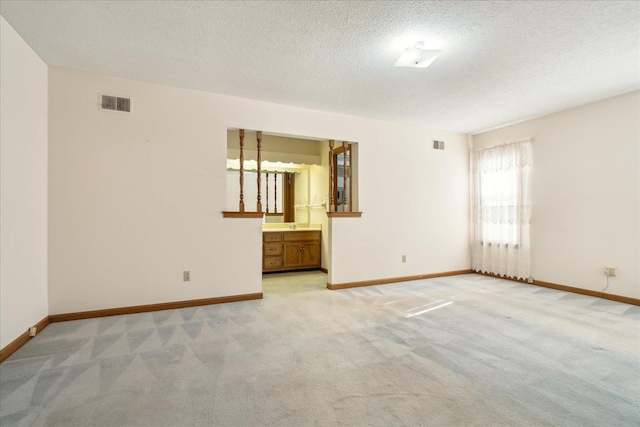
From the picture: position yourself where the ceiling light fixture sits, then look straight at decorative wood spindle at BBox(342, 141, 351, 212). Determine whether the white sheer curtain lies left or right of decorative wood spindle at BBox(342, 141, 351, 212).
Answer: right

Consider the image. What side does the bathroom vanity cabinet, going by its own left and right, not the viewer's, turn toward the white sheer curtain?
left

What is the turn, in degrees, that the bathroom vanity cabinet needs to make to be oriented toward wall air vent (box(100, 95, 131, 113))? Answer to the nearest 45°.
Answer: approximately 45° to its right

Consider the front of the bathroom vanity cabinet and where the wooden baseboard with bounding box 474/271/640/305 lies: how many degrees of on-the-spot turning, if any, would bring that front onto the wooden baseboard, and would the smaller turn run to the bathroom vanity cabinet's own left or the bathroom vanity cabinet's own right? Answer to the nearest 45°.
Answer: approximately 45° to the bathroom vanity cabinet's own left

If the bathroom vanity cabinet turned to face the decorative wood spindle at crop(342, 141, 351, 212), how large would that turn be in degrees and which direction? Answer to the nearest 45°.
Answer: approximately 45° to its left

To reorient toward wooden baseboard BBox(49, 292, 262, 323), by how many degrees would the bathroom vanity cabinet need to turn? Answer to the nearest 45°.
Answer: approximately 45° to its right

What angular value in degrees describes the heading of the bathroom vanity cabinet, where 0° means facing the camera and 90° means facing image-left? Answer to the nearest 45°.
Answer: approximately 0°
